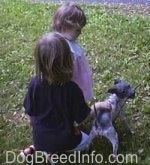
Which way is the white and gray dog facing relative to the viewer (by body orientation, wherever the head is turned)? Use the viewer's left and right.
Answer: facing away from the viewer and to the right of the viewer

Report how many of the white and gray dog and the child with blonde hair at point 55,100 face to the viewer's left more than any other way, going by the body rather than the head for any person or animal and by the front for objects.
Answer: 0

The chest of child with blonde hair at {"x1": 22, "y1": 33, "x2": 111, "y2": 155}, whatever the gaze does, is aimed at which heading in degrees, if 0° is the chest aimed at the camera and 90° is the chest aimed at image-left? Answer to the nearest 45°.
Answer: approximately 180°

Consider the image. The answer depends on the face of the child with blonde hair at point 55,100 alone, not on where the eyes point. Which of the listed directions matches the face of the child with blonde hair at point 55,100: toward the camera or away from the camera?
away from the camera

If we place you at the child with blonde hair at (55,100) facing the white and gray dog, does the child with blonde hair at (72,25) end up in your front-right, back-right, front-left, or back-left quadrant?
front-left
